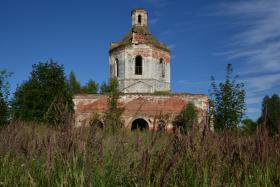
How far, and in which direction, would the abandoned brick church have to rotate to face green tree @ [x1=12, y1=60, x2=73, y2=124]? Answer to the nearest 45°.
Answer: approximately 45° to its right

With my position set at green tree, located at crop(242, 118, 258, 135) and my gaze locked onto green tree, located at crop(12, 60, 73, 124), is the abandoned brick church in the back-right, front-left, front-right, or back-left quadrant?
front-right

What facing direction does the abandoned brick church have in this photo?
toward the camera
